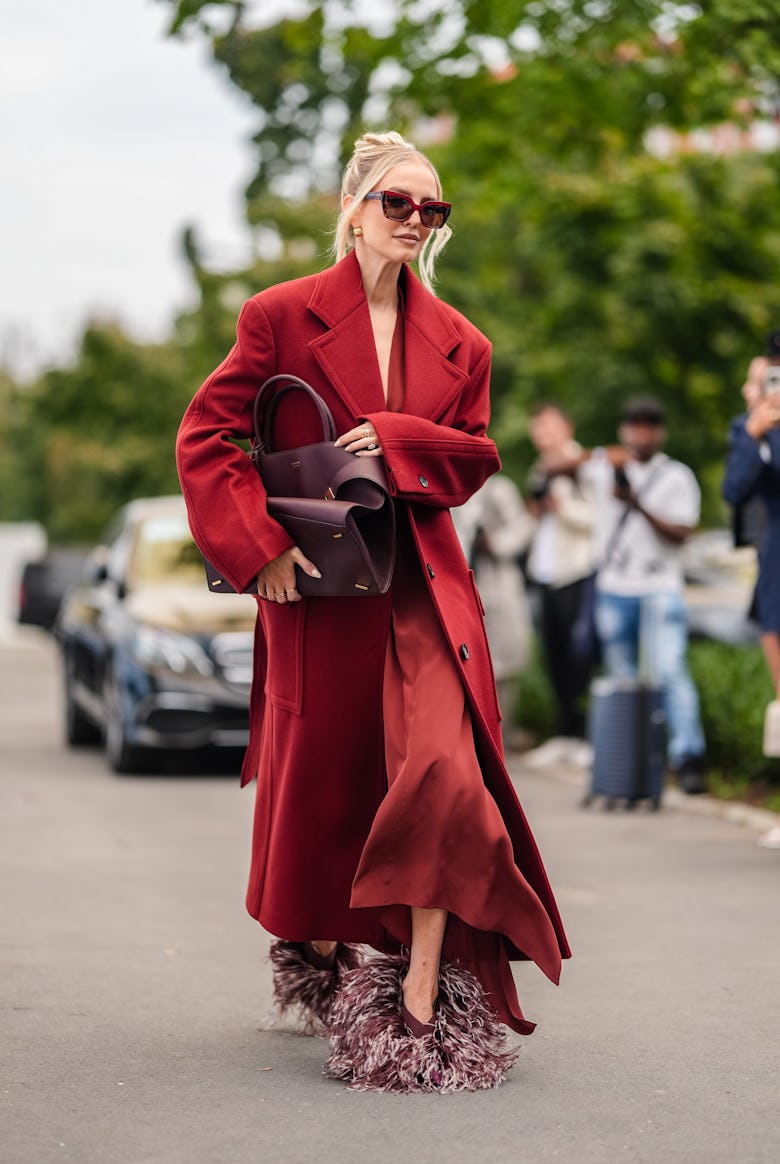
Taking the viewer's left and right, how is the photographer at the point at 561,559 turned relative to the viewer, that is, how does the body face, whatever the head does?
facing the viewer and to the left of the viewer

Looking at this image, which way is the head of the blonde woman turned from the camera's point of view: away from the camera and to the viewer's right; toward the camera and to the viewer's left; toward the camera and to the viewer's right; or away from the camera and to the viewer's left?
toward the camera and to the viewer's right

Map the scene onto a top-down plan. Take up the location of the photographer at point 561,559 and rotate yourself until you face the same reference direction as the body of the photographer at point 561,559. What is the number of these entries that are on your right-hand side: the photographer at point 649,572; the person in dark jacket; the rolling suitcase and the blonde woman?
0

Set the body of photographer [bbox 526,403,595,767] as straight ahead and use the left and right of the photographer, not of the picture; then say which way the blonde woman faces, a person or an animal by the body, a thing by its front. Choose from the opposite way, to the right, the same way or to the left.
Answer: to the left

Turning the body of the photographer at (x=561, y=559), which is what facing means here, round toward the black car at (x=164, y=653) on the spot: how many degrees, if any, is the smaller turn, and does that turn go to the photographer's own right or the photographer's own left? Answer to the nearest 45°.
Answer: approximately 45° to the photographer's own right

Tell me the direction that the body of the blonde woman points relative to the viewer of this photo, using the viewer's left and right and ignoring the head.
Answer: facing the viewer and to the right of the viewer

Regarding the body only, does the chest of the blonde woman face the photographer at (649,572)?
no

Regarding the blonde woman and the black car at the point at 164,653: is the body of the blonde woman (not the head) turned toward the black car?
no

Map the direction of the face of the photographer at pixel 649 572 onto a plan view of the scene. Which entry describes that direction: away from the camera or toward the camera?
toward the camera

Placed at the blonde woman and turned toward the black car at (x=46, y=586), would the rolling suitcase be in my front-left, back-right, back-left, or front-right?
front-right

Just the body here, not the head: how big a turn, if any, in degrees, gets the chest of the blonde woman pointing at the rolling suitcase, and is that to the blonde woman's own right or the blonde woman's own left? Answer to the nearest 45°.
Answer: approximately 135° to the blonde woman's own left

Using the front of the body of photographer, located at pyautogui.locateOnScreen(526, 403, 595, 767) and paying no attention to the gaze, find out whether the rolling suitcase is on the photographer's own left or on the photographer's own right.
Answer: on the photographer's own left

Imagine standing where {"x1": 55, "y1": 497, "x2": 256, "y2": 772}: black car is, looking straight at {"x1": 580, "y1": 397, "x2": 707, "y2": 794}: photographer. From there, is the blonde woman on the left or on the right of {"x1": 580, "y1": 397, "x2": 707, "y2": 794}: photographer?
right
